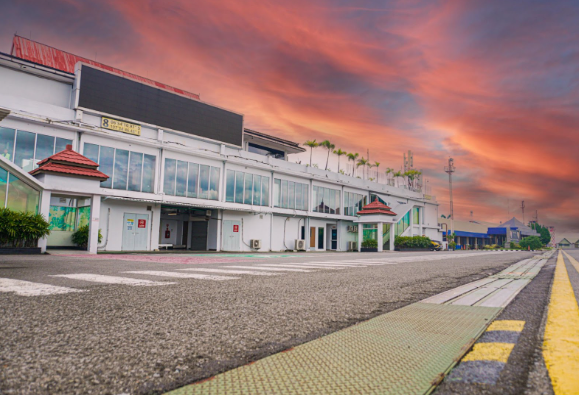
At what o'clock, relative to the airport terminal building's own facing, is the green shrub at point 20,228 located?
The green shrub is roughly at 2 o'clock from the airport terminal building.

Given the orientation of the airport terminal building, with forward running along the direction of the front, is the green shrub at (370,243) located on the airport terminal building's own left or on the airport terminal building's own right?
on the airport terminal building's own left

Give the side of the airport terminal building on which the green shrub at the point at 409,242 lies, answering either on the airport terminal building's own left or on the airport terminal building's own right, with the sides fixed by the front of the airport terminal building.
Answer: on the airport terminal building's own left

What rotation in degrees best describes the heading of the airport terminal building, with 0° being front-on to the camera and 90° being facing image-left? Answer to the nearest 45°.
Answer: approximately 315°

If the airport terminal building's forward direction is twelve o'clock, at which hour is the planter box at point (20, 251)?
The planter box is roughly at 2 o'clock from the airport terminal building.
